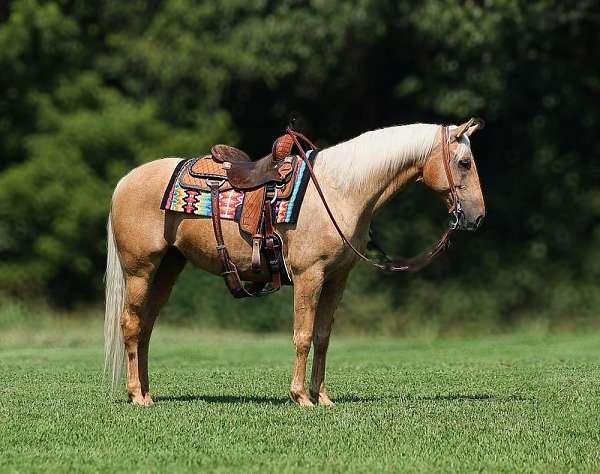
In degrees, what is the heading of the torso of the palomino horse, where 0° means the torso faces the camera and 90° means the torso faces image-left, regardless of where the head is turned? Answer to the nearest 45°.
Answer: approximately 270°
